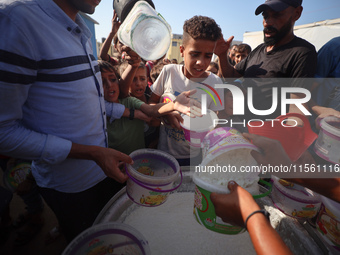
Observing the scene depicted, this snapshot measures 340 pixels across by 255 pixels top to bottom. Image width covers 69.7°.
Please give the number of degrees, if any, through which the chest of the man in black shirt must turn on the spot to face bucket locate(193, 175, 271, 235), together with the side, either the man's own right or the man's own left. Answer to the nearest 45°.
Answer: approximately 45° to the man's own left

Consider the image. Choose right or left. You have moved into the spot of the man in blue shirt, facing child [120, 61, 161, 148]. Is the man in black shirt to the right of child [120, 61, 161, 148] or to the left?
right

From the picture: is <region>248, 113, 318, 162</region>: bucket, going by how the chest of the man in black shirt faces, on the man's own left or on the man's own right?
on the man's own left

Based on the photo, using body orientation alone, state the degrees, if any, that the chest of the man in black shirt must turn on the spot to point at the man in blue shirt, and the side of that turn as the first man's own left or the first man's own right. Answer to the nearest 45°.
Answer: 0° — they already face them

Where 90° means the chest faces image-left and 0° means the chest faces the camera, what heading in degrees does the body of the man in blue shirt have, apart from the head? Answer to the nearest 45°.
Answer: approximately 315°

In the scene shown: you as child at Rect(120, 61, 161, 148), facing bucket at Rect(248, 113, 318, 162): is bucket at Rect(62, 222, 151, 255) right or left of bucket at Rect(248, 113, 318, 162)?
right

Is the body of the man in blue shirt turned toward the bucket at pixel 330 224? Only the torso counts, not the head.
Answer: yes
